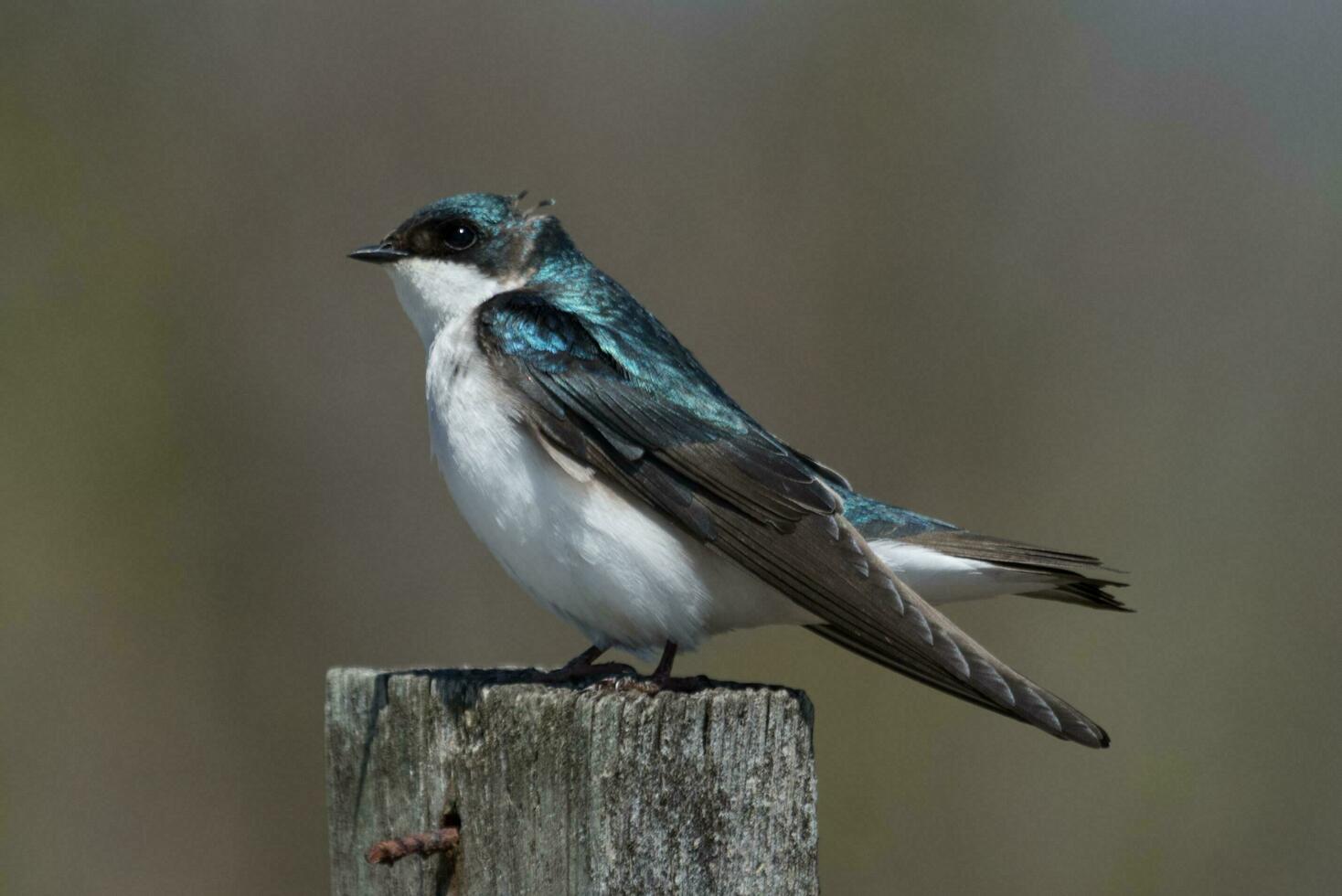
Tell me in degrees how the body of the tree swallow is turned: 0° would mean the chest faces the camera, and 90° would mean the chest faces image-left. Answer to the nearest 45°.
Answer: approximately 90°
